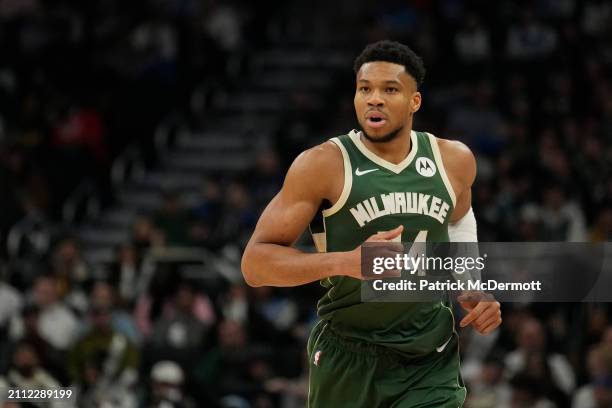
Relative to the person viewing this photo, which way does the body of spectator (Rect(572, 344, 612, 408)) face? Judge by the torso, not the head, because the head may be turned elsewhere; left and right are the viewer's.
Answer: facing the viewer

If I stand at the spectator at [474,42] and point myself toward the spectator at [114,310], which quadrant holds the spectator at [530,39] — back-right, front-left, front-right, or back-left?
back-left

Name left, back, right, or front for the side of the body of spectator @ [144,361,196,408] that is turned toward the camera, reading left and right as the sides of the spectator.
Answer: front

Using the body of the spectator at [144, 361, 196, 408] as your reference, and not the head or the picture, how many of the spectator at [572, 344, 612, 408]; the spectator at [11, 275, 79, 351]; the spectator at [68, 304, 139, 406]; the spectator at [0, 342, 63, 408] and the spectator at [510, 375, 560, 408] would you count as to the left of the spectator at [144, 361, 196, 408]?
2

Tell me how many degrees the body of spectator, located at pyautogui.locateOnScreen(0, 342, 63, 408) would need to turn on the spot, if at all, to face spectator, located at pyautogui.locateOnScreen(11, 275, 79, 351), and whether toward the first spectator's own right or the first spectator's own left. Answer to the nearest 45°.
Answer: approximately 180°

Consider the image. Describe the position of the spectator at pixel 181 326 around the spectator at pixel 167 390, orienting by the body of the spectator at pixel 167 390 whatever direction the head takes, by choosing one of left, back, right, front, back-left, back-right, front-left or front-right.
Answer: back

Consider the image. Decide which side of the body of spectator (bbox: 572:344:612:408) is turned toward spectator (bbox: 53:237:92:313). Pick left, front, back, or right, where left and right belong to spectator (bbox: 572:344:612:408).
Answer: right

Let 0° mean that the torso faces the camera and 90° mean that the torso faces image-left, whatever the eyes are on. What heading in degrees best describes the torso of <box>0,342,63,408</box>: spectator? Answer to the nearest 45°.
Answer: approximately 0°

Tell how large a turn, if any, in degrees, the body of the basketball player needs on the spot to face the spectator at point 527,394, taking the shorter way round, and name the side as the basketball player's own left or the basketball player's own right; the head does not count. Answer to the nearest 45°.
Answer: approximately 180°

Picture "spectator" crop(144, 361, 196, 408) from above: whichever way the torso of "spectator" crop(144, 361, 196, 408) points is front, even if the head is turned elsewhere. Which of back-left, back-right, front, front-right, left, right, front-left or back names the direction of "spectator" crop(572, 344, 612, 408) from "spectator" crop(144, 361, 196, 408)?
left

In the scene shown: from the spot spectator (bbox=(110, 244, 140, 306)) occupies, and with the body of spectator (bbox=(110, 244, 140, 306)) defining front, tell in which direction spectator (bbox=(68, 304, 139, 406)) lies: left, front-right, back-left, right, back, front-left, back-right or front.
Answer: front
